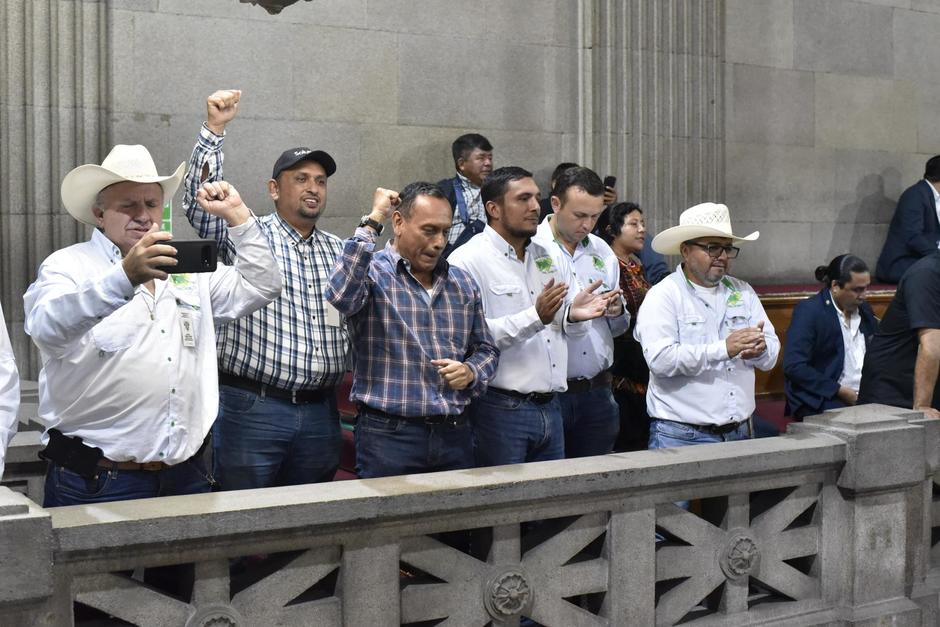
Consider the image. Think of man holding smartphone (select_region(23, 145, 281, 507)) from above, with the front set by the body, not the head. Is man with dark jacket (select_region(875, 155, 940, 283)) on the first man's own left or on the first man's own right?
on the first man's own left

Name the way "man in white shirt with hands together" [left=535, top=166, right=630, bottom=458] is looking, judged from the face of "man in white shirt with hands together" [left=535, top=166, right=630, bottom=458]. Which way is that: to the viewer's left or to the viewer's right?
to the viewer's right

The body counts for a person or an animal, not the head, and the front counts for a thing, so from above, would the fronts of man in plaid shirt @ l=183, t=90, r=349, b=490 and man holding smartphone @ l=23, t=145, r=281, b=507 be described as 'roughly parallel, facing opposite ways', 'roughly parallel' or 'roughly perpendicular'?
roughly parallel

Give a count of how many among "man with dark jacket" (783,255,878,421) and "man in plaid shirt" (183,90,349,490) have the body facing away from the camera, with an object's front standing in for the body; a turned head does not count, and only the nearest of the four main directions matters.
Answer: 0

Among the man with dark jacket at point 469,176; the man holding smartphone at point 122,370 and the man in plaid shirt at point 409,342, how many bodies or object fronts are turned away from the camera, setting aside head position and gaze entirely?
0

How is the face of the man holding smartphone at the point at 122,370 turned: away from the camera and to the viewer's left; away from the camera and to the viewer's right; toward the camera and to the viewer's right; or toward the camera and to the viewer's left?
toward the camera and to the viewer's right

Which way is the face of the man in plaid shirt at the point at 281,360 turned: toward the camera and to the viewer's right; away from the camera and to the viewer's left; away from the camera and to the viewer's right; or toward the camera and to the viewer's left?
toward the camera and to the viewer's right

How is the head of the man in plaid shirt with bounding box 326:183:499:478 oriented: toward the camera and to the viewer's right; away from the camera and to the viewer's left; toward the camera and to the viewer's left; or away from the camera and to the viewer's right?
toward the camera and to the viewer's right

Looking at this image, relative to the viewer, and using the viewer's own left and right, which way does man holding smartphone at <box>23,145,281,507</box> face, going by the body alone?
facing the viewer and to the right of the viewer
